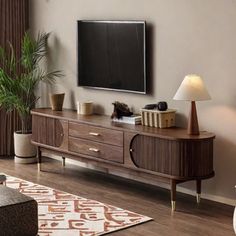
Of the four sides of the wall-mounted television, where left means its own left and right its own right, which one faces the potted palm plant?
right

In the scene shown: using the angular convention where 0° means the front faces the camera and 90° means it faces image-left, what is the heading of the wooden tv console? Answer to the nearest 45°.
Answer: approximately 45°

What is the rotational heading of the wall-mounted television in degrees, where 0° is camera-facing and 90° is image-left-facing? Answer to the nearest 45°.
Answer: approximately 45°

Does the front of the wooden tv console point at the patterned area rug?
yes

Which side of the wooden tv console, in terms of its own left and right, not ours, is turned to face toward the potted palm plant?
right
